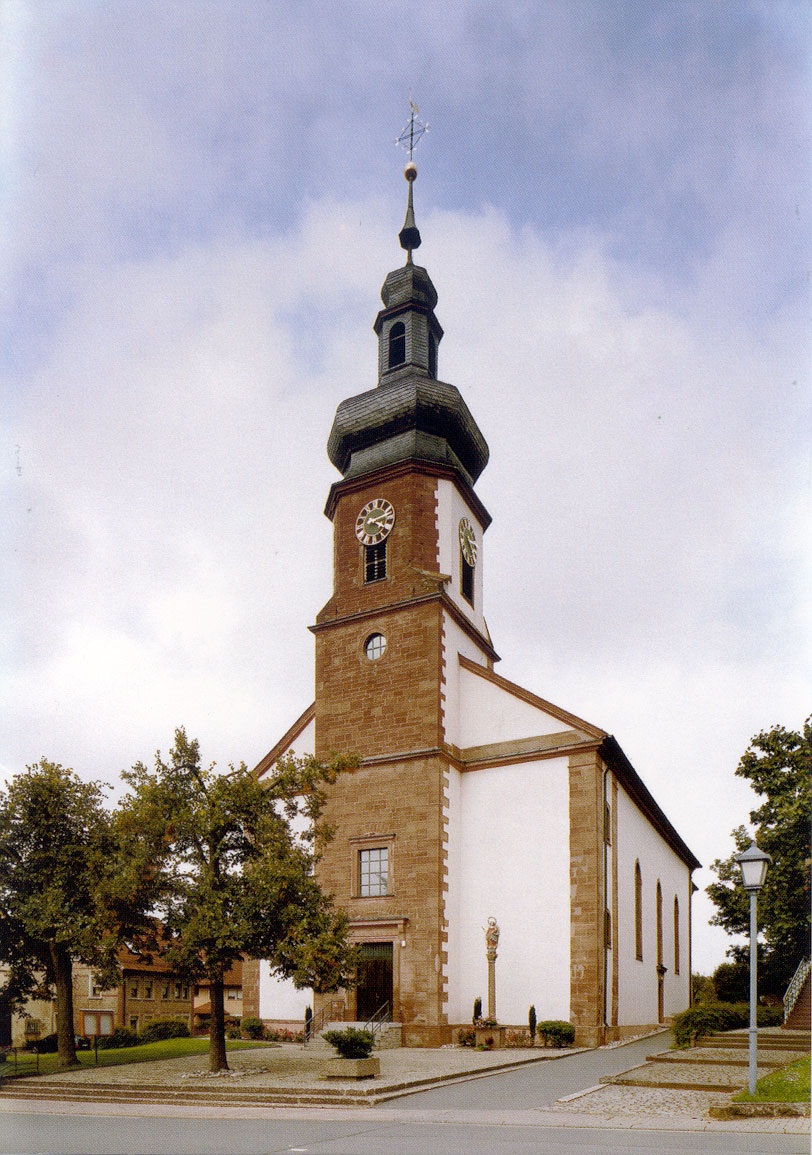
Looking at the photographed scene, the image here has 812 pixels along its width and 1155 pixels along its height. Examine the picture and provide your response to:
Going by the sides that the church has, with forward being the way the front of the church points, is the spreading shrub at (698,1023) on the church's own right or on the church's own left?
on the church's own left

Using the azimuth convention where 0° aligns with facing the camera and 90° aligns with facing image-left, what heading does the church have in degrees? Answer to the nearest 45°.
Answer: approximately 45°

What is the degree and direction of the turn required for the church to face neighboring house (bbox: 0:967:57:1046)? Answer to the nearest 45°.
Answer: approximately 90° to its right

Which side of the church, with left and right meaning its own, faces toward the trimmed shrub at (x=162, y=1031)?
right

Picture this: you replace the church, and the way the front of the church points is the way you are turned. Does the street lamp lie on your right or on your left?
on your left

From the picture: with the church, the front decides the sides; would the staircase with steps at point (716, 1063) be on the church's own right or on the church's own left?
on the church's own left

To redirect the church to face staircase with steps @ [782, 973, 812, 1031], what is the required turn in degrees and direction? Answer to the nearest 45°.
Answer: approximately 135° to its left

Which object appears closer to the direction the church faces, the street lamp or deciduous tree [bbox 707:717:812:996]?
the street lamp
